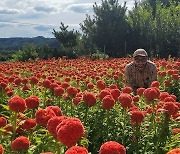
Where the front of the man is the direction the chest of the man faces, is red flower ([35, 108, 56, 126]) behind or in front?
in front

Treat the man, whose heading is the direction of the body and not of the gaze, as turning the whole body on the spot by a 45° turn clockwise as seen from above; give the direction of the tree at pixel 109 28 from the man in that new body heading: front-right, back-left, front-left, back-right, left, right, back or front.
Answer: back-right

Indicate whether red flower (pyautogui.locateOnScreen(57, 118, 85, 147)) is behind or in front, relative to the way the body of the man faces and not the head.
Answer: in front

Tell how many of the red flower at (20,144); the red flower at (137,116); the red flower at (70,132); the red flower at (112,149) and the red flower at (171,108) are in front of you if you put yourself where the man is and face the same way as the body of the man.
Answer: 5

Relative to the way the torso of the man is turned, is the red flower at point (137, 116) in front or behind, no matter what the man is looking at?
in front

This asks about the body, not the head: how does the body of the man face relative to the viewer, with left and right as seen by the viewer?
facing the viewer

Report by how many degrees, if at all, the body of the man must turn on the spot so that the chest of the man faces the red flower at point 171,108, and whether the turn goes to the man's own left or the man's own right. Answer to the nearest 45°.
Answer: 0° — they already face it

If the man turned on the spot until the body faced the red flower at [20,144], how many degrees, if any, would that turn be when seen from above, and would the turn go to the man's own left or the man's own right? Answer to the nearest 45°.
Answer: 0° — they already face it

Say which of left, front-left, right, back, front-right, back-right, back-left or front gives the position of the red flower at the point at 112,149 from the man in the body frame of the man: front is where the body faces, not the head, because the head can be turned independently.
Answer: front
